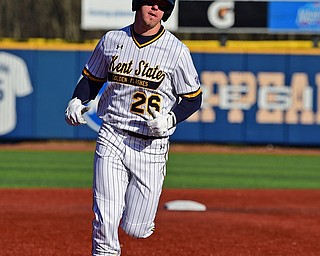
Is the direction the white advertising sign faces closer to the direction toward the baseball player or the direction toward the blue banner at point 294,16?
the baseball player

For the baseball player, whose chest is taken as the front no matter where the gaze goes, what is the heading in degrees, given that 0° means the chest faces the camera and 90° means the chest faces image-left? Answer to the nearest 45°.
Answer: approximately 0°

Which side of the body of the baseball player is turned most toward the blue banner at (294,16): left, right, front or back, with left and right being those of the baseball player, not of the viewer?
back

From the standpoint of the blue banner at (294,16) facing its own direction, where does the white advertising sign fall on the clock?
The white advertising sign is roughly at 3 o'clock from the blue banner.

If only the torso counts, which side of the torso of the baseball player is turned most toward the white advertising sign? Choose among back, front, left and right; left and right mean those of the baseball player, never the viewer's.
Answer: back

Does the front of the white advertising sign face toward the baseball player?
yes

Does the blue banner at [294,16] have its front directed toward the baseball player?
yes

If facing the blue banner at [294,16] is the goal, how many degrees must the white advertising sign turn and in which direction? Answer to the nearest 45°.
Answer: approximately 90° to its left
